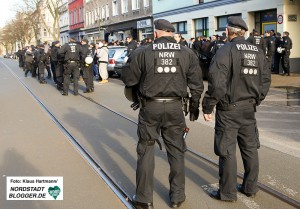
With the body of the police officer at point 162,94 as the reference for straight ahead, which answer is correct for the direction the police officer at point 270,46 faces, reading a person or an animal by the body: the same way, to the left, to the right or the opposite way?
to the left

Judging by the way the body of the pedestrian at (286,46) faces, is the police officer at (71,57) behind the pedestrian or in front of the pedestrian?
in front

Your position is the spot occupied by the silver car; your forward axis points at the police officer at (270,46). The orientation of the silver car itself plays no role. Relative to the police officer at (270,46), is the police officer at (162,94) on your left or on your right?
right

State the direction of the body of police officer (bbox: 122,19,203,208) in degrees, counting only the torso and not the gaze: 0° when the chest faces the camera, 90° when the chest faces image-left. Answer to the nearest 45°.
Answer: approximately 180°

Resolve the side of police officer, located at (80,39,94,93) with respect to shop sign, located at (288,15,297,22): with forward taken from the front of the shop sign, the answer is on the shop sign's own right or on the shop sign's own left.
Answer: on the shop sign's own right

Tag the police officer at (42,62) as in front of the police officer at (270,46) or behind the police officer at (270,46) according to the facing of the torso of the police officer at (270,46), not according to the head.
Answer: in front

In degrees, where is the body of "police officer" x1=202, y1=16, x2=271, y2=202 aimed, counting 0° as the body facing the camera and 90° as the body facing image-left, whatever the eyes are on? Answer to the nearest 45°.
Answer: approximately 135°

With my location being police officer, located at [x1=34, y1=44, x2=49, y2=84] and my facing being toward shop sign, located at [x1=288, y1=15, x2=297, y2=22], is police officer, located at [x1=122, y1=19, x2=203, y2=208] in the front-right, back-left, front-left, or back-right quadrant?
front-right

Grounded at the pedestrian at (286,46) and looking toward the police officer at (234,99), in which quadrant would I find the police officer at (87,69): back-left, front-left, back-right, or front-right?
front-right

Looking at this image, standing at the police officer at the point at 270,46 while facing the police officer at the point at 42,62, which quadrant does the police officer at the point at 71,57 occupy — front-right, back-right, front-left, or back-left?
front-left

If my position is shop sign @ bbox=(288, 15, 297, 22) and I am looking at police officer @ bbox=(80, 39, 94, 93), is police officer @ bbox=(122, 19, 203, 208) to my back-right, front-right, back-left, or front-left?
front-left
